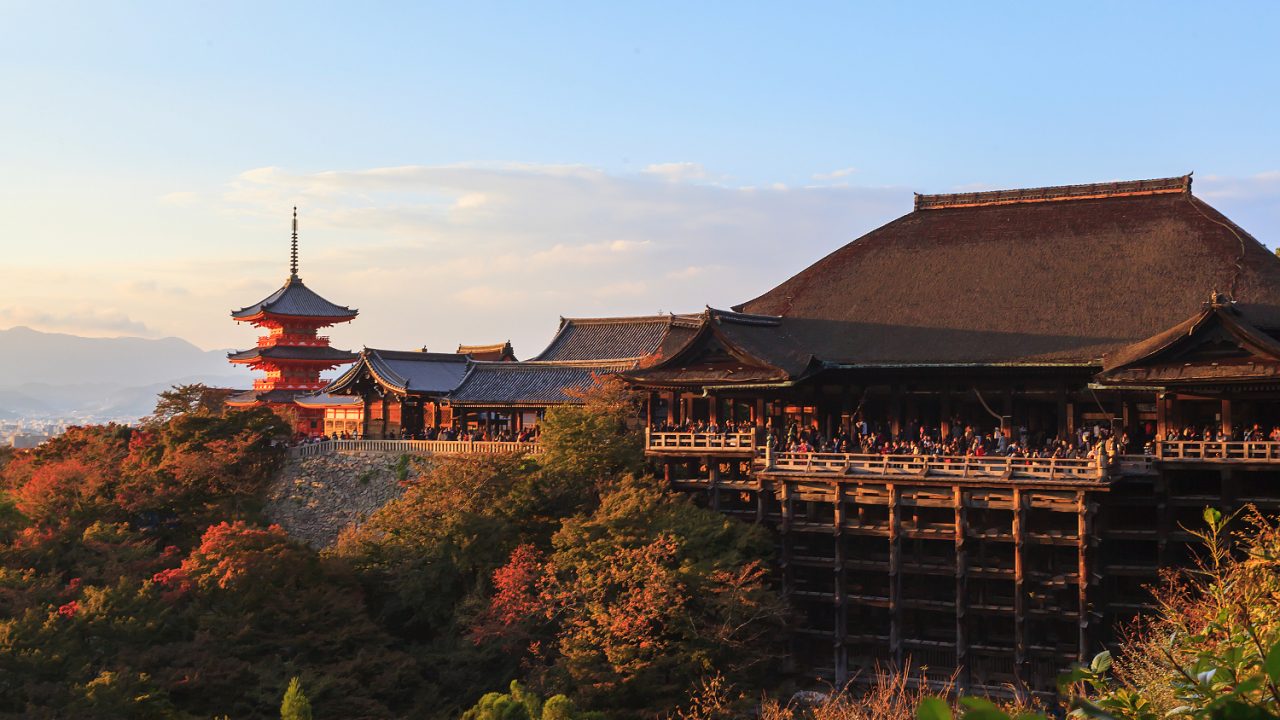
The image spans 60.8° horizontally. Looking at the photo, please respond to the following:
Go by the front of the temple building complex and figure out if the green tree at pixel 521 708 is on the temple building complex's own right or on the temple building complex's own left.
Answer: on the temple building complex's own right

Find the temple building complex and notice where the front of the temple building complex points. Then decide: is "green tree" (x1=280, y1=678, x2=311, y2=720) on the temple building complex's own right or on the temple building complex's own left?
on the temple building complex's own right

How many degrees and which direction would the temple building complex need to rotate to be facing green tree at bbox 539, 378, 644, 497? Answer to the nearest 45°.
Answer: approximately 90° to its right

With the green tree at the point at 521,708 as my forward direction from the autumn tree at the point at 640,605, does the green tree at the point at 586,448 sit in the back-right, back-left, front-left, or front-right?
back-right

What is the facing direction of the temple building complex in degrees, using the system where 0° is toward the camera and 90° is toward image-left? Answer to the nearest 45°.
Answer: approximately 0°
